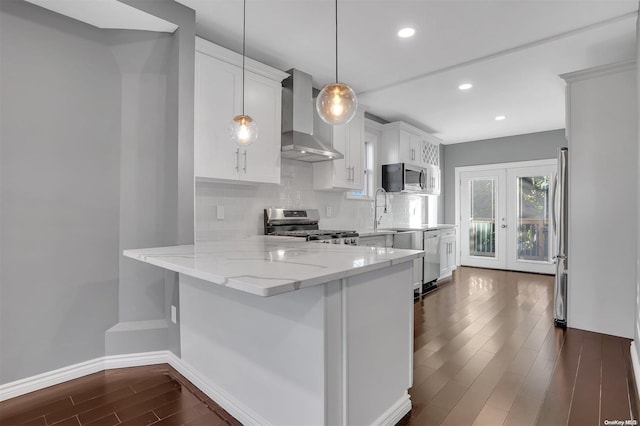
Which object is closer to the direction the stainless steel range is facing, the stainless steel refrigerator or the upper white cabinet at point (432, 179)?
the stainless steel refrigerator

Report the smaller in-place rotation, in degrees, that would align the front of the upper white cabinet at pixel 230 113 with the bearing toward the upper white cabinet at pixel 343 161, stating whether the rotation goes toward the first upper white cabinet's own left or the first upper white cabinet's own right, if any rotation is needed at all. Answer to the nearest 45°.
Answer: approximately 90° to the first upper white cabinet's own left

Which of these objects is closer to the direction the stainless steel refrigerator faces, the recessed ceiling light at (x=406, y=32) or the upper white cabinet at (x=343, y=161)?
the upper white cabinet

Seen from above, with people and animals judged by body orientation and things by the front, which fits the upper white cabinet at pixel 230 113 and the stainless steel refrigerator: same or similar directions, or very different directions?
very different directions

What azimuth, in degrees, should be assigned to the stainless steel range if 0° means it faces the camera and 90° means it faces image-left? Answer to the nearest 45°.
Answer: approximately 315°

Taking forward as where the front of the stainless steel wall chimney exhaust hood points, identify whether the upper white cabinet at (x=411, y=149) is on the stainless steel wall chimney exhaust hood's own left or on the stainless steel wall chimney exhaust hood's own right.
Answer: on the stainless steel wall chimney exhaust hood's own left

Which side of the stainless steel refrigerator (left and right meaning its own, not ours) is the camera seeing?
left

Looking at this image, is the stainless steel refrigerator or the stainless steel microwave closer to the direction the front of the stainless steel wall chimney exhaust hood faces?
the stainless steel refrigerator

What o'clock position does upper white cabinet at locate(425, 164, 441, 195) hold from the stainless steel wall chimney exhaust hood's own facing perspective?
The upper white cabinet is roughly at 9 o'clock from the stainless steel wall chimney exhaust hood.
